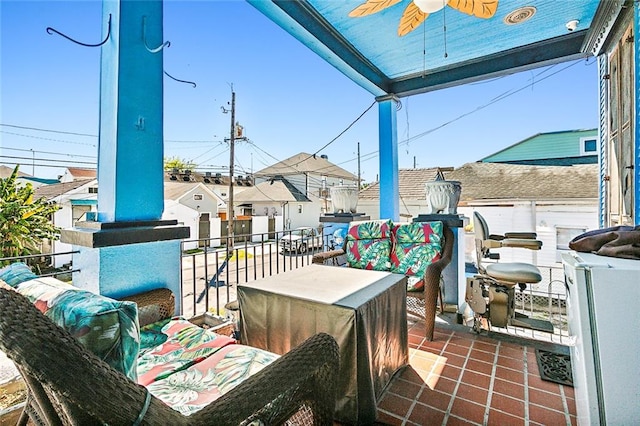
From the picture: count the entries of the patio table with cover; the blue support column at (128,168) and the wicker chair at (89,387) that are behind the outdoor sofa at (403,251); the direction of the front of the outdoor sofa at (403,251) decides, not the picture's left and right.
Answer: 0

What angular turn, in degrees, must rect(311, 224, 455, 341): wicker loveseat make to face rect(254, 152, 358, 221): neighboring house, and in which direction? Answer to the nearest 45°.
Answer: approximately 135° to its right

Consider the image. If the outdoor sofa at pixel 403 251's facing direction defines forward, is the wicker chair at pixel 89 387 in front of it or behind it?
in front

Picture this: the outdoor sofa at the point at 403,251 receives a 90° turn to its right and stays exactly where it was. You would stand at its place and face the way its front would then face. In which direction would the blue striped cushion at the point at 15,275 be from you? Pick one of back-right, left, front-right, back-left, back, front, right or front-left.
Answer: left

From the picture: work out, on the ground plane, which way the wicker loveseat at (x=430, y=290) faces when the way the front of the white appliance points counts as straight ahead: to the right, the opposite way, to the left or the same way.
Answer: to the left

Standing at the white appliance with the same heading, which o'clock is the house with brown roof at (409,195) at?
The house with brown roof is roughly at 2 o'clock from the white appliance.

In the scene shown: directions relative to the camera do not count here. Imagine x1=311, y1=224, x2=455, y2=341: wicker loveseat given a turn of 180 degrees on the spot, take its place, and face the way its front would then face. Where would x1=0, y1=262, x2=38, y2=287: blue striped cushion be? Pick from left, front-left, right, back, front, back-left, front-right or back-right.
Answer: back

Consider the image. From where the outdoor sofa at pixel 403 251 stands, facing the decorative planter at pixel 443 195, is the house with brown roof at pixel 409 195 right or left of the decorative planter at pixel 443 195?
left

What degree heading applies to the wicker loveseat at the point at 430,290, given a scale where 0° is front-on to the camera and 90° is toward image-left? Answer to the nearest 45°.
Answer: approximately 45°

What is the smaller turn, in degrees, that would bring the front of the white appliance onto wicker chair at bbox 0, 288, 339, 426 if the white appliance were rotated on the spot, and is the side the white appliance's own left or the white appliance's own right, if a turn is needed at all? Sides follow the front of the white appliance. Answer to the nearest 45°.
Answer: approximately 45° to the white appliance's own left

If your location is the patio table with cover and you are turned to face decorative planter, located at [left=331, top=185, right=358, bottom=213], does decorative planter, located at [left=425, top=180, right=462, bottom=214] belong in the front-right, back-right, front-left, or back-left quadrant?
front-right

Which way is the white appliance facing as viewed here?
to the viewer's left

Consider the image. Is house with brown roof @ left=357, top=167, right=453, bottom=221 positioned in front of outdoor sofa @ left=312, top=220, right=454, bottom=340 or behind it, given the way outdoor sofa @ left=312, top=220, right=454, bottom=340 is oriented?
behind

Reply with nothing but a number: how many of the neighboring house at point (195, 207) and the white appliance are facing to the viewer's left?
1
